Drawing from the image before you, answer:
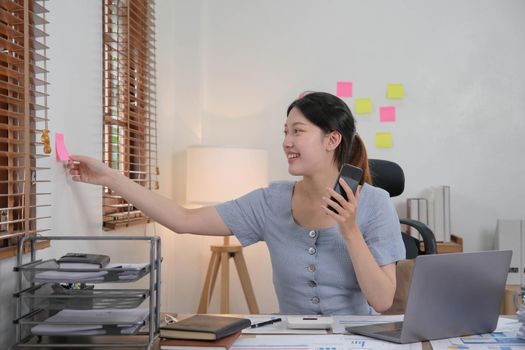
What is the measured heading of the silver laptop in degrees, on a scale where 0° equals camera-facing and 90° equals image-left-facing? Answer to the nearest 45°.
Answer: approximately 135°

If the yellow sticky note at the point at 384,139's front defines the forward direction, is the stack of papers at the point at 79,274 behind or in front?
in front

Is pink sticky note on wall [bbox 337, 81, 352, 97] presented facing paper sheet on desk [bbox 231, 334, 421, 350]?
yes

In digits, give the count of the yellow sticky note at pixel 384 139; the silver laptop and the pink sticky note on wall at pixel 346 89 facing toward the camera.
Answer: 2

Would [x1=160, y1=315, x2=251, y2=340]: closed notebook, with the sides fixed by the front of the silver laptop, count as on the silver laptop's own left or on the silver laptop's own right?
on the silver laptop's own left

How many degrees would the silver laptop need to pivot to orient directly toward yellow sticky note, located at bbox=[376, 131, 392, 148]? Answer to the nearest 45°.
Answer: approximately 45° to its right

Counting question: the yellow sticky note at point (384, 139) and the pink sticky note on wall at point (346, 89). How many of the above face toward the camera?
2

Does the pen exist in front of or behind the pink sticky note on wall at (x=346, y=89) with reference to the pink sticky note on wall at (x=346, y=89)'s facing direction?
in front

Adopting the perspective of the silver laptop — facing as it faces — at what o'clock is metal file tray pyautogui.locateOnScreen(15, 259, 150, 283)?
The metal file tray is roughly at 10 o'clock from the silver laptop.
